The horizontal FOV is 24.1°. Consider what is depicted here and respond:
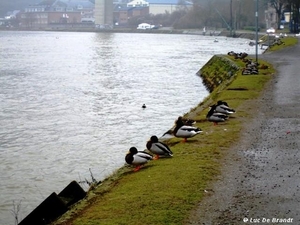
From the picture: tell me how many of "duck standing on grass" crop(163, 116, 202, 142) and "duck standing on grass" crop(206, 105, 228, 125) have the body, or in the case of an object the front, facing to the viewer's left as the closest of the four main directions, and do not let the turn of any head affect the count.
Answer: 2

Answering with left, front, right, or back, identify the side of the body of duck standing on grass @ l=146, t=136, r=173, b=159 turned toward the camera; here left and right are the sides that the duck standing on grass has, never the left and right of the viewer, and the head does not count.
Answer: left

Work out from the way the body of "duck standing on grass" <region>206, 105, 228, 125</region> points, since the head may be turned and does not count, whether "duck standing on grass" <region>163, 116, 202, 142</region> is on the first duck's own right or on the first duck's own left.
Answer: on the first duck's own left

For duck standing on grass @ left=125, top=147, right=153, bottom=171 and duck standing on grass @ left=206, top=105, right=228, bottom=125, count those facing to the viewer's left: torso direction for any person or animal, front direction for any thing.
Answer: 2

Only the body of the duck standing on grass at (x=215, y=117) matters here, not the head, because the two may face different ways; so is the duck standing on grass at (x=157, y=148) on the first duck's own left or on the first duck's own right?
on the first duck's own left

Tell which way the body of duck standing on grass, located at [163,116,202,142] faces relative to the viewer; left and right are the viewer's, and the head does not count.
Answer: facing to the left of the viewer

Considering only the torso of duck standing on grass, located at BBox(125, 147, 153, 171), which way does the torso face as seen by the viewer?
to the viewer's left

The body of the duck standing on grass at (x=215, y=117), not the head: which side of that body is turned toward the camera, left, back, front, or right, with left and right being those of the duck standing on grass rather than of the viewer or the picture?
left
